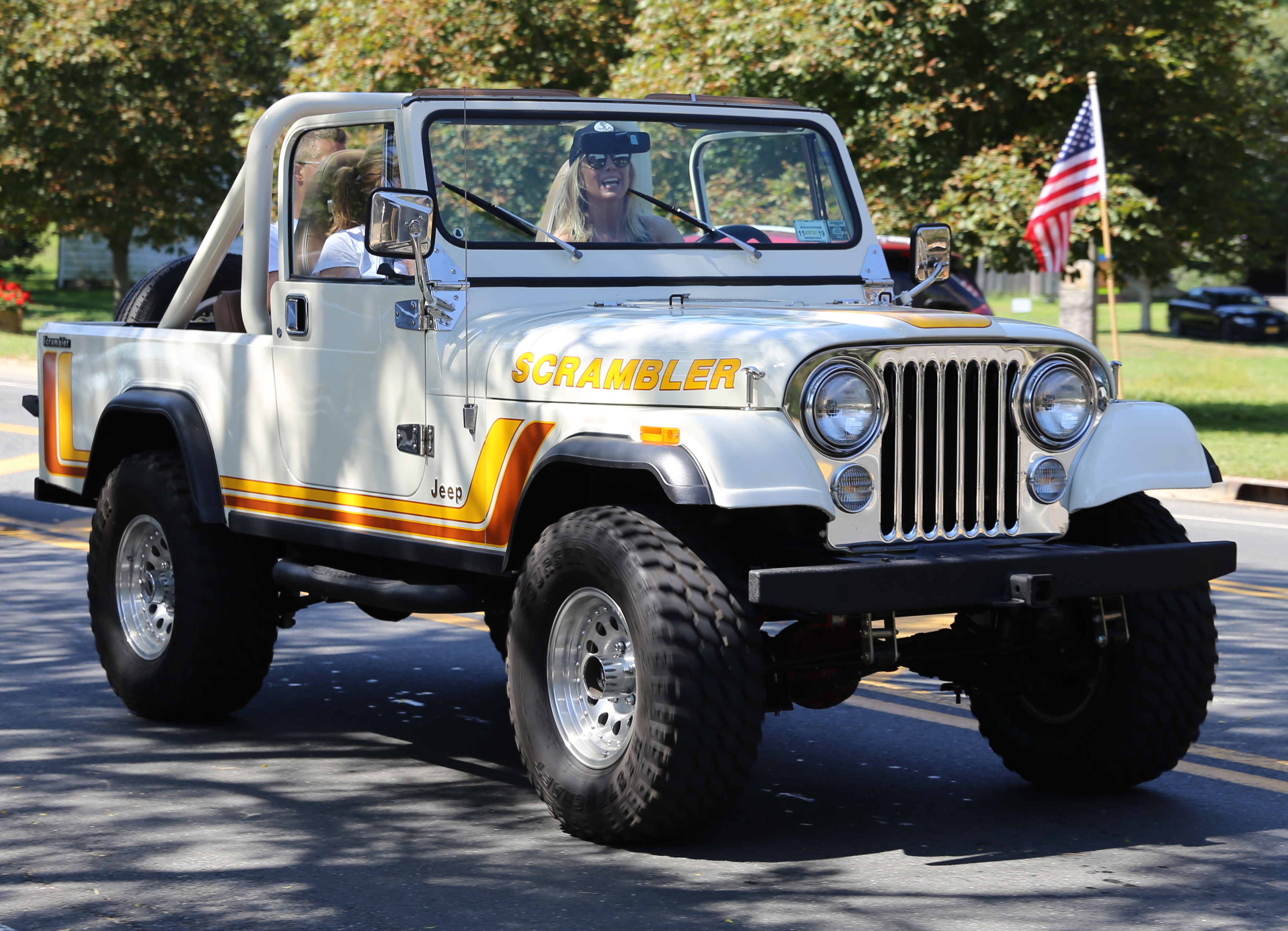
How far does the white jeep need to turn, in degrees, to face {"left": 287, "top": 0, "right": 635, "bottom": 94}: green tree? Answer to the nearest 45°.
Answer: approximately 135° to its left

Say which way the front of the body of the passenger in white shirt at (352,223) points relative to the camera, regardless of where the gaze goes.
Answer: to the viewer's right

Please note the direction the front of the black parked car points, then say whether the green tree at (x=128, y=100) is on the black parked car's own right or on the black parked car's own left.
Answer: on the black parked car's own right

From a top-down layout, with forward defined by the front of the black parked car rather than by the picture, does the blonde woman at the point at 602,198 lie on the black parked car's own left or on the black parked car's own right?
on the black parked car's own right

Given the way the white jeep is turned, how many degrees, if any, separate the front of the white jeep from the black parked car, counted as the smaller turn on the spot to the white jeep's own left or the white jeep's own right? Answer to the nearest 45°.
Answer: approximately 135° to the white jeep's own left

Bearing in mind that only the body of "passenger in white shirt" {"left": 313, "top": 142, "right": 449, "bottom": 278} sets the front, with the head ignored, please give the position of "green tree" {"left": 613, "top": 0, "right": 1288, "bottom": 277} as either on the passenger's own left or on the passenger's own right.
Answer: on the passenger's own left

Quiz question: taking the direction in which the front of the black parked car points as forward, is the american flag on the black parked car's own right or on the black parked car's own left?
on the black parked car's own right

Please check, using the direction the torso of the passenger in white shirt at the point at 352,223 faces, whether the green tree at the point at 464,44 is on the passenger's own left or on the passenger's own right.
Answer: on the passenger's own left

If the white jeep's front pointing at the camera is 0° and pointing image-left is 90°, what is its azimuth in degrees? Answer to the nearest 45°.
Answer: approximately 315°
